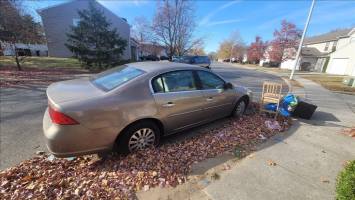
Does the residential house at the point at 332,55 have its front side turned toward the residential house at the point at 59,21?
yes

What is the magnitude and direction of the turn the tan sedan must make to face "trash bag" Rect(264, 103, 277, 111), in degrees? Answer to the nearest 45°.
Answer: approximately 45° to its right

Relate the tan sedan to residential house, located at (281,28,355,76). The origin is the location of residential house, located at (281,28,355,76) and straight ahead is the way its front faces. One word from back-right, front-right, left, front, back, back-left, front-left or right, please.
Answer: front-left

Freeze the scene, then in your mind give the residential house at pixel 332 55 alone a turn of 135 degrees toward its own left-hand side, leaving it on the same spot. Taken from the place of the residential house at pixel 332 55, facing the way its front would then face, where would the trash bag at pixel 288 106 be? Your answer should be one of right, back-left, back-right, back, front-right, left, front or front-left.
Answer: right

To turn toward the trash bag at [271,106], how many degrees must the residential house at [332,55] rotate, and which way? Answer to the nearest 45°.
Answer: approximately 45° to its left

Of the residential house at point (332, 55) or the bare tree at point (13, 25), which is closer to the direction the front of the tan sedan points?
the residential house

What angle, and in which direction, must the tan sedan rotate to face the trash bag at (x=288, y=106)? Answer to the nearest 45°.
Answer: approximately 45° to its right

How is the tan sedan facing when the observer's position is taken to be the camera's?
facing away from the viewer and to the right of the viewer

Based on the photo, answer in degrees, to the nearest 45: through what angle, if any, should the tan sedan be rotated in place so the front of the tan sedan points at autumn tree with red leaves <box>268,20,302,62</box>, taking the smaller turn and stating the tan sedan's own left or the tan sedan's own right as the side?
0° — it already faces it
